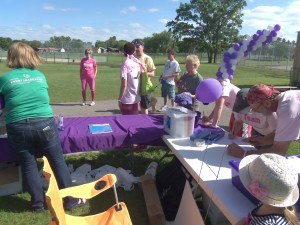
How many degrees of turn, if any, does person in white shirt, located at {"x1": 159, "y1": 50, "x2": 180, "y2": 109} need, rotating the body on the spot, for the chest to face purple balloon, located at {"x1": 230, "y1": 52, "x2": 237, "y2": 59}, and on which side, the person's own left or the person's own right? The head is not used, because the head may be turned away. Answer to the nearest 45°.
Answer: approximately 45° to the person's own left

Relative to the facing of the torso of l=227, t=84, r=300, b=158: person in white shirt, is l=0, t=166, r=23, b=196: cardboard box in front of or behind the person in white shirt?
in front

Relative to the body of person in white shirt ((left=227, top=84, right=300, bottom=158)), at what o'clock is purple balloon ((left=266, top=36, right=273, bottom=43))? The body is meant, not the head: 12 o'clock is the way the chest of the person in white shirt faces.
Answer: The purple balloon is roughly at 3 o'clock from the person in white shirt.

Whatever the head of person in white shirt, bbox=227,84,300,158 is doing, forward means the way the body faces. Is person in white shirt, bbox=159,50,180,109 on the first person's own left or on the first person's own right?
on the first person's own right

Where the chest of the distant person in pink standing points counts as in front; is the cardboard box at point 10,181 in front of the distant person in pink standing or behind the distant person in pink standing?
in front

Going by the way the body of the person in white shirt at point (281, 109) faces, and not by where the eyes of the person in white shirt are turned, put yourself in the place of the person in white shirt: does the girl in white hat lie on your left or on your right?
on your left

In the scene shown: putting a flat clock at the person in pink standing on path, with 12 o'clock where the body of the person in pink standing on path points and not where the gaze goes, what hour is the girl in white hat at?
The girl in white hat is roughly at 12 o'clock from the person in pink standing on path.

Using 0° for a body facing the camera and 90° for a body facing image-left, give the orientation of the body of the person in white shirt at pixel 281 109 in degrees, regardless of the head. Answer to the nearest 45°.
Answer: approximately 90°

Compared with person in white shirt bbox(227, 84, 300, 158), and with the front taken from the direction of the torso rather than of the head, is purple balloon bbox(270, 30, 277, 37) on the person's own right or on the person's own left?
on the person's own right

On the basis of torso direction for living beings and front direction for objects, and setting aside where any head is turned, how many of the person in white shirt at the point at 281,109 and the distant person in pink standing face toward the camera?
1

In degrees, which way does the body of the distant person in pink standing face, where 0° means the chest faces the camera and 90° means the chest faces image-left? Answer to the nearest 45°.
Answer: approximately 0°

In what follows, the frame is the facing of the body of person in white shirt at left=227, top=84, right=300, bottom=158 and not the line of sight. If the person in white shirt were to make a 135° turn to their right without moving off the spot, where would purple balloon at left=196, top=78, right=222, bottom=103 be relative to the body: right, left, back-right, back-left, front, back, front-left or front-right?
left
